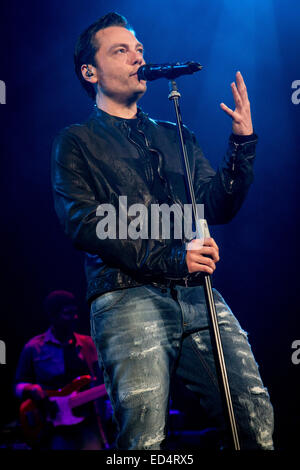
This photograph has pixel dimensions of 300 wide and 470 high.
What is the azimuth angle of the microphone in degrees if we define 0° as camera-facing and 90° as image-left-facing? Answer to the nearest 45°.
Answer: approximately 90°

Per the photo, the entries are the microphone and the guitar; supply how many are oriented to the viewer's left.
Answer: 1

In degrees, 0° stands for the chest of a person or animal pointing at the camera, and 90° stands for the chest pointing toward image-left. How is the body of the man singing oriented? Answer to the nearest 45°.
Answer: approximately 315°

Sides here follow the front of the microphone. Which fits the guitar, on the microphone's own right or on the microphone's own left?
on the microphone's own right

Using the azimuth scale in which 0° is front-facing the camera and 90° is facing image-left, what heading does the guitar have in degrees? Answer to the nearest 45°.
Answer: approximately 0°

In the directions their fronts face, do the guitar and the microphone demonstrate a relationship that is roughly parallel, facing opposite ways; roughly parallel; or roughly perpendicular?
roughly perpendicular
